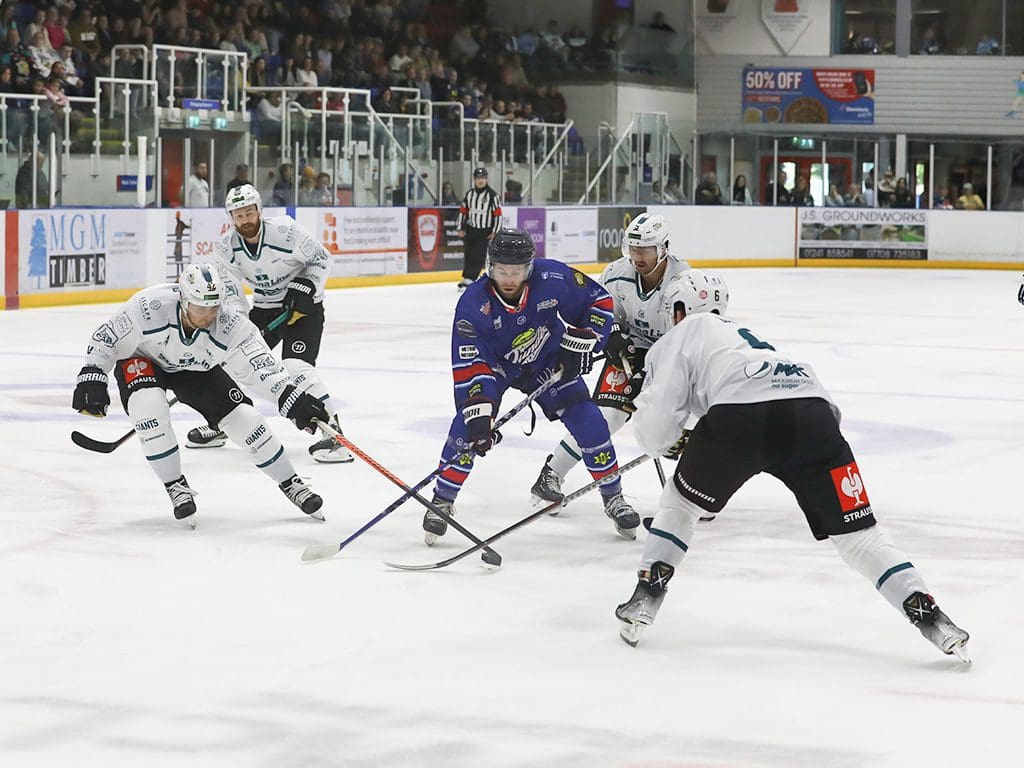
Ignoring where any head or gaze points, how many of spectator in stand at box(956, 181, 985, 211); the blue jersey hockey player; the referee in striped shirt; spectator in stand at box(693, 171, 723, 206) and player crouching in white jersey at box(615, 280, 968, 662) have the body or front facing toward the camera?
4

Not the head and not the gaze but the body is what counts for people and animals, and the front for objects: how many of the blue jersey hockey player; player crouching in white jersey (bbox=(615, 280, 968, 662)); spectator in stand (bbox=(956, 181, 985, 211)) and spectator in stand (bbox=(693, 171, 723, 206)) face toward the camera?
3

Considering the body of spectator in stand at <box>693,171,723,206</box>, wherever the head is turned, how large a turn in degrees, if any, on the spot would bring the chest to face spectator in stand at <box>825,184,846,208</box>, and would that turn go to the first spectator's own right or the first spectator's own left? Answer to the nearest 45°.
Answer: approximately 135° to the first spectator's own left

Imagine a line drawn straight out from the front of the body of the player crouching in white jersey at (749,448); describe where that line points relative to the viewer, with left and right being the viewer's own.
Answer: facing away from the viewer and to the left of the viewer

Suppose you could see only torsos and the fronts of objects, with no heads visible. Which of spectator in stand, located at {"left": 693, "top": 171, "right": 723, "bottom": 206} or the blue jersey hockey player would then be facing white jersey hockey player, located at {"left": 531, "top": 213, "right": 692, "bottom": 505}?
the spectator in stand

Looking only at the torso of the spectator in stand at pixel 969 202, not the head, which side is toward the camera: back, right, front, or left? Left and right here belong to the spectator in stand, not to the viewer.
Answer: front

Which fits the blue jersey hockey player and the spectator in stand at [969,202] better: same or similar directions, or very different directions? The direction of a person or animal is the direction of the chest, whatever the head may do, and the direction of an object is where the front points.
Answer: same or similar directions

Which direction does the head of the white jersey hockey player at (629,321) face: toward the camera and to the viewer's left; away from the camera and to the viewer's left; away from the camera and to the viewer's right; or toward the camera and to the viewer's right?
toward the camera and to the viewer's left

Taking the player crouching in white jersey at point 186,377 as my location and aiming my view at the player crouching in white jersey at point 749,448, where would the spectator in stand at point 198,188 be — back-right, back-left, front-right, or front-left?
back-left

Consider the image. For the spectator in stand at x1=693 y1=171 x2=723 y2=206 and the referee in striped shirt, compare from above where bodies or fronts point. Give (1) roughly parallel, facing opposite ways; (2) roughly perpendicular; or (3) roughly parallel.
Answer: roughly parallel

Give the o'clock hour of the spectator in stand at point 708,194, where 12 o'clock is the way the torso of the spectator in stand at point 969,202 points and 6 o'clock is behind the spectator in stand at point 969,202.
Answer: the spectator in stand at point 708,194 is roughly at 2 o'clock from the spectator in stand at point 969,202.

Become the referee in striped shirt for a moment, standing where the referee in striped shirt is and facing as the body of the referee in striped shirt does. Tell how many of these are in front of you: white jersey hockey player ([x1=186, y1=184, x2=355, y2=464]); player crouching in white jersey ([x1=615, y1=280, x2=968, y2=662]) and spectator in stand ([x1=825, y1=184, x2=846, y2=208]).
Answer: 2

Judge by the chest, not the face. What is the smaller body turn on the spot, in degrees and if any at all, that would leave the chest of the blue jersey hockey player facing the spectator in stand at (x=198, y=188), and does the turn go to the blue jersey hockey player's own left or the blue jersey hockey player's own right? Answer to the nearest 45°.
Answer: approximately 180°

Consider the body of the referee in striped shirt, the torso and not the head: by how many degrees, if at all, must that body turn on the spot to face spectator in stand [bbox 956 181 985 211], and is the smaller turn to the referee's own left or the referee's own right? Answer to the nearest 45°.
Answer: approximately 135° to the referee's own left

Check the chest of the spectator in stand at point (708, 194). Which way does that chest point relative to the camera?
toward the camera
